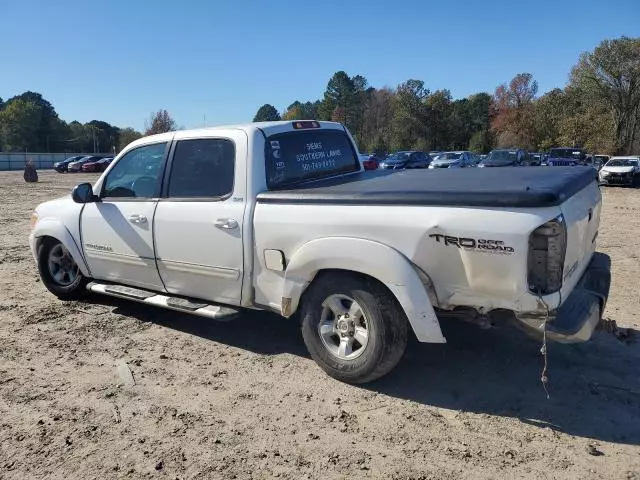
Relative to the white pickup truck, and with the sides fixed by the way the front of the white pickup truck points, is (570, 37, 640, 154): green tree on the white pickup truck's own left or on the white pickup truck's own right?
on the white pickup truck's own right

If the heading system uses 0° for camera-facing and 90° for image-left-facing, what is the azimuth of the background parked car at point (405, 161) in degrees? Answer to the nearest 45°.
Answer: approximately 45°

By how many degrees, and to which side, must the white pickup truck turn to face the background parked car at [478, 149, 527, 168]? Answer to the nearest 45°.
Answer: approximately 45° to its right

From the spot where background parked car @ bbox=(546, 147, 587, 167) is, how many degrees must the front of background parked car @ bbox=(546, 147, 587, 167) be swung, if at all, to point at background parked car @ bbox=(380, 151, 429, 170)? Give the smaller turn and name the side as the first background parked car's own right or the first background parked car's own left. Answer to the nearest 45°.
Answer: approximately 45° to the first background parked car's own right

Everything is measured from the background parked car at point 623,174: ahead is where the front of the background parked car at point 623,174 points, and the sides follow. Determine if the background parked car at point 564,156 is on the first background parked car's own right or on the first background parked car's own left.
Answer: on the first background parked car's own right

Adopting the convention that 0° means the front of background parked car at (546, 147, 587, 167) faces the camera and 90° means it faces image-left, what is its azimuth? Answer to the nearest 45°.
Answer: approximately 45°

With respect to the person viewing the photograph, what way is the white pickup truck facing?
facing away from the viewer and to the left of the viewer

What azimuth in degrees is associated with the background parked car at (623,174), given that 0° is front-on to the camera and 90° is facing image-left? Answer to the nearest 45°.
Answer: approximately 45°
